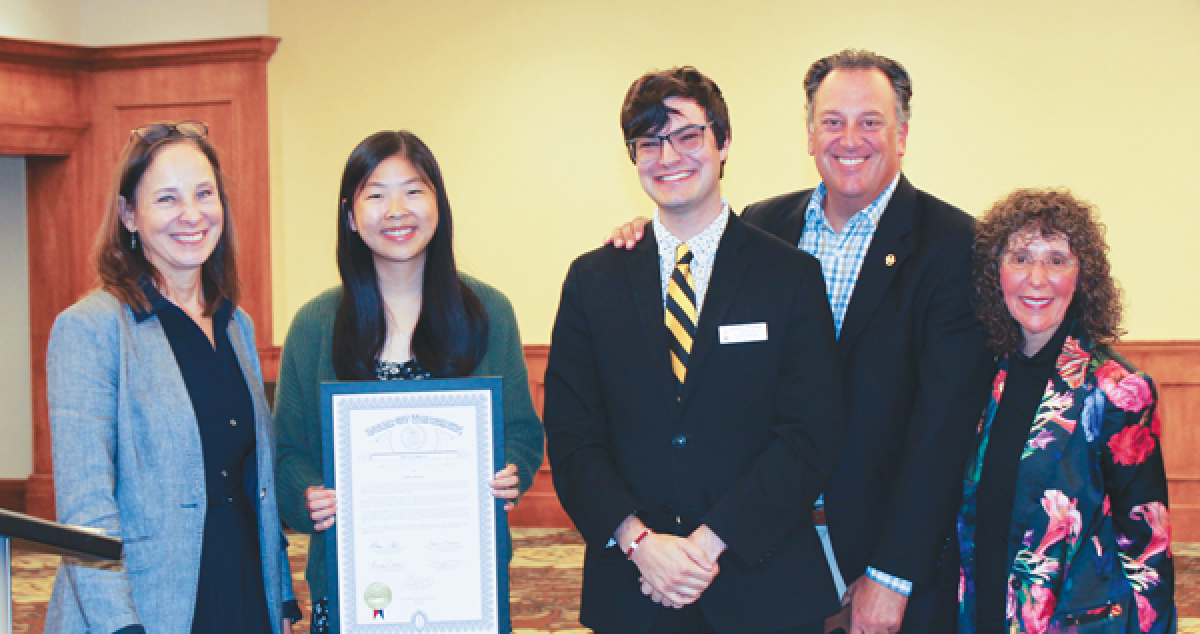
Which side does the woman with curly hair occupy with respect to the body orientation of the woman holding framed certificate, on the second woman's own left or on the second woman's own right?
on the second woman's own left

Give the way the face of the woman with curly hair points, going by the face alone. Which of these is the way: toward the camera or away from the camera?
toward the camera

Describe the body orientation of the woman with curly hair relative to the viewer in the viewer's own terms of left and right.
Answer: facing the viewer and to the left of the viewer

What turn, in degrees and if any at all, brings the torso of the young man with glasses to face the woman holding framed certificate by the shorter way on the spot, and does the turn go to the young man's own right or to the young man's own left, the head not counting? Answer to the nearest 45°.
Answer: approximately 90° to the young man's own right

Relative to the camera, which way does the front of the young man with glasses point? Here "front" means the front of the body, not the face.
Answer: toward the camera

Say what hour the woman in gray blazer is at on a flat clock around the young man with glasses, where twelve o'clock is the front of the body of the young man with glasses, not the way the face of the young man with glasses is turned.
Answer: The woman in gray blazer is roughly at 3 o'clock from the young man with glasses.

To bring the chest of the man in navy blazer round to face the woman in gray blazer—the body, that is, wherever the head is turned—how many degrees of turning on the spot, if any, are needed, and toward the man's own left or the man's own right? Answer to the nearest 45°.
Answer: approximately 45° to the man's own right

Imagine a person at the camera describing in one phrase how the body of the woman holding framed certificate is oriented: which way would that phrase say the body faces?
toward the camera

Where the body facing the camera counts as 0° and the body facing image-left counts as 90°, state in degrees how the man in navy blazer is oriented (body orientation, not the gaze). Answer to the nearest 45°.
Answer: approximately 45°

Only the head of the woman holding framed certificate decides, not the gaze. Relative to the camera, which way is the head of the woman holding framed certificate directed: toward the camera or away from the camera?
toward the camera

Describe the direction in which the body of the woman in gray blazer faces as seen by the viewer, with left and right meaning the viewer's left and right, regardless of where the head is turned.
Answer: facing the viewer and to the right of the viewer
